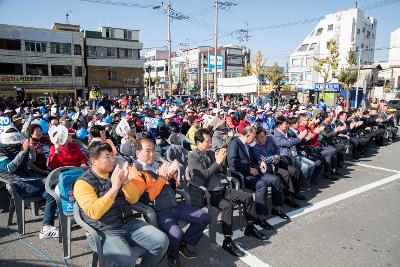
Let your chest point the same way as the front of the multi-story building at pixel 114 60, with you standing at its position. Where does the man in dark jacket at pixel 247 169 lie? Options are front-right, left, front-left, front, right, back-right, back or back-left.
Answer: front

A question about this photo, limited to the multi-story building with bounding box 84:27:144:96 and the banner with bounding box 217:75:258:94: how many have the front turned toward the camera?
2

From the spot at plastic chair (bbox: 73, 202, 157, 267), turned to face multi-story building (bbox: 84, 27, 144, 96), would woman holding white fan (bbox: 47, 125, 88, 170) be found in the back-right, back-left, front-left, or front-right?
front-left

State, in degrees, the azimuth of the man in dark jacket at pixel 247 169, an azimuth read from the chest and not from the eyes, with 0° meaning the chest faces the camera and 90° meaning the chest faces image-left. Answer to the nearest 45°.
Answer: approximately 315°

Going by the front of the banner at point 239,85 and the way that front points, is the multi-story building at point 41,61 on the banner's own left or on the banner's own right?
on the banner's own right

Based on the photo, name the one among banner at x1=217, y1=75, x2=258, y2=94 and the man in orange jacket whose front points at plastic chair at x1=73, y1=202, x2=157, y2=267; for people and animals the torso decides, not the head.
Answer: the banner

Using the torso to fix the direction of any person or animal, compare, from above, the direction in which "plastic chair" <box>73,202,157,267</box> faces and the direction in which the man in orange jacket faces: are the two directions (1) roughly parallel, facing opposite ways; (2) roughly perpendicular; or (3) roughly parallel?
roughly parallel

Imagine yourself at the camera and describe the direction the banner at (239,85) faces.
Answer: facing the viewer

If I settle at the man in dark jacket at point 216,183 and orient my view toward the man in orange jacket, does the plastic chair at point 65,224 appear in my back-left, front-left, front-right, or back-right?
front-right

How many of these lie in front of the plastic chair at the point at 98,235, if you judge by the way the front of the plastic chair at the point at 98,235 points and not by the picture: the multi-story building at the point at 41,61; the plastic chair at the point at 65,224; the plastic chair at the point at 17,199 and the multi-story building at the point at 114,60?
0

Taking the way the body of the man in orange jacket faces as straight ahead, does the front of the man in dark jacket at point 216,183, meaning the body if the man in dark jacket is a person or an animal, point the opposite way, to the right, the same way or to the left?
the same way

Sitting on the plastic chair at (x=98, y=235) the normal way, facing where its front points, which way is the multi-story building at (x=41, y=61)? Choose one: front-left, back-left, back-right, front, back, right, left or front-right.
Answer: back-left

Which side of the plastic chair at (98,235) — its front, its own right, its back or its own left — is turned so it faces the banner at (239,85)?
left

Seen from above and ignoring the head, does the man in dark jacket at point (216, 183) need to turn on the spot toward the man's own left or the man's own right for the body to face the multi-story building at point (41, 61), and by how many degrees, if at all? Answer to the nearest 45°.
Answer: approximately 180°

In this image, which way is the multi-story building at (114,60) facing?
toward the camera

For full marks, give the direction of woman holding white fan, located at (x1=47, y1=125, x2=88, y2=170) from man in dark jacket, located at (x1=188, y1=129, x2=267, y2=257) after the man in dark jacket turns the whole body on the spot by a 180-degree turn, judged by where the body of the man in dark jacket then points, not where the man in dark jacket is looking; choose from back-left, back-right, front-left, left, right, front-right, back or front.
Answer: front-left

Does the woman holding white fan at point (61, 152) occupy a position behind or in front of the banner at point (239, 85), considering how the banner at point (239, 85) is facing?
in front
